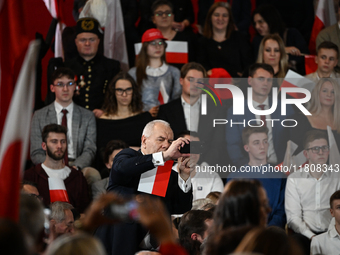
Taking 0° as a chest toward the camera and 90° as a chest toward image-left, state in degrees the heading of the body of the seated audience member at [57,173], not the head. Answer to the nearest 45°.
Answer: approximately 315°

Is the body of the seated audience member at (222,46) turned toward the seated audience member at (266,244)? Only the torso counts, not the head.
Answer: yes

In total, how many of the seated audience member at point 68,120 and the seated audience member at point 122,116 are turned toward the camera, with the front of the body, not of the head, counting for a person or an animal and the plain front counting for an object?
2

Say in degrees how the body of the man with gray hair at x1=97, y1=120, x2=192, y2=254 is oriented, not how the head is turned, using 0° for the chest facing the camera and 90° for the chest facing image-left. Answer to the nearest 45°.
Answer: approximately 315°

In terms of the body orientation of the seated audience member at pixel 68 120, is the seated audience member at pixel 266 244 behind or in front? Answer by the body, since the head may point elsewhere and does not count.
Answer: in front

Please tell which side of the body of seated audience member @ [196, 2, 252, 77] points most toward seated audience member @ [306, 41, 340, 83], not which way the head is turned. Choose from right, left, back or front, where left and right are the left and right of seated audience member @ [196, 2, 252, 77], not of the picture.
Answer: left

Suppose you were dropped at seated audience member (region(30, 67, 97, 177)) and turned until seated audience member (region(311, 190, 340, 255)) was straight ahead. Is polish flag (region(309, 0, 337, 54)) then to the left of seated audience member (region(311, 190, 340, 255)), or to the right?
left

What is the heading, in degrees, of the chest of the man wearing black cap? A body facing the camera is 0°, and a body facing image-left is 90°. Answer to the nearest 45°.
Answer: approximately 0°

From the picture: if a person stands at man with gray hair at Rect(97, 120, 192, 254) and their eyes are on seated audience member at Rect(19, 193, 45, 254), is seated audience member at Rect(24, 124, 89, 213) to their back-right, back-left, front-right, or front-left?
back-right

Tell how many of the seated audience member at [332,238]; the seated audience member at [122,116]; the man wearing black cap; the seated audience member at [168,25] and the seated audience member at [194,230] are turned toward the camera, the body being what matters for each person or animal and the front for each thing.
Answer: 4

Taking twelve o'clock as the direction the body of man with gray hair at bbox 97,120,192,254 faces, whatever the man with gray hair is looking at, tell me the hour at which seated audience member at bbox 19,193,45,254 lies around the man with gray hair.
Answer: The seated audience member is roughly at 2 o'clock from the man with gray hair.
